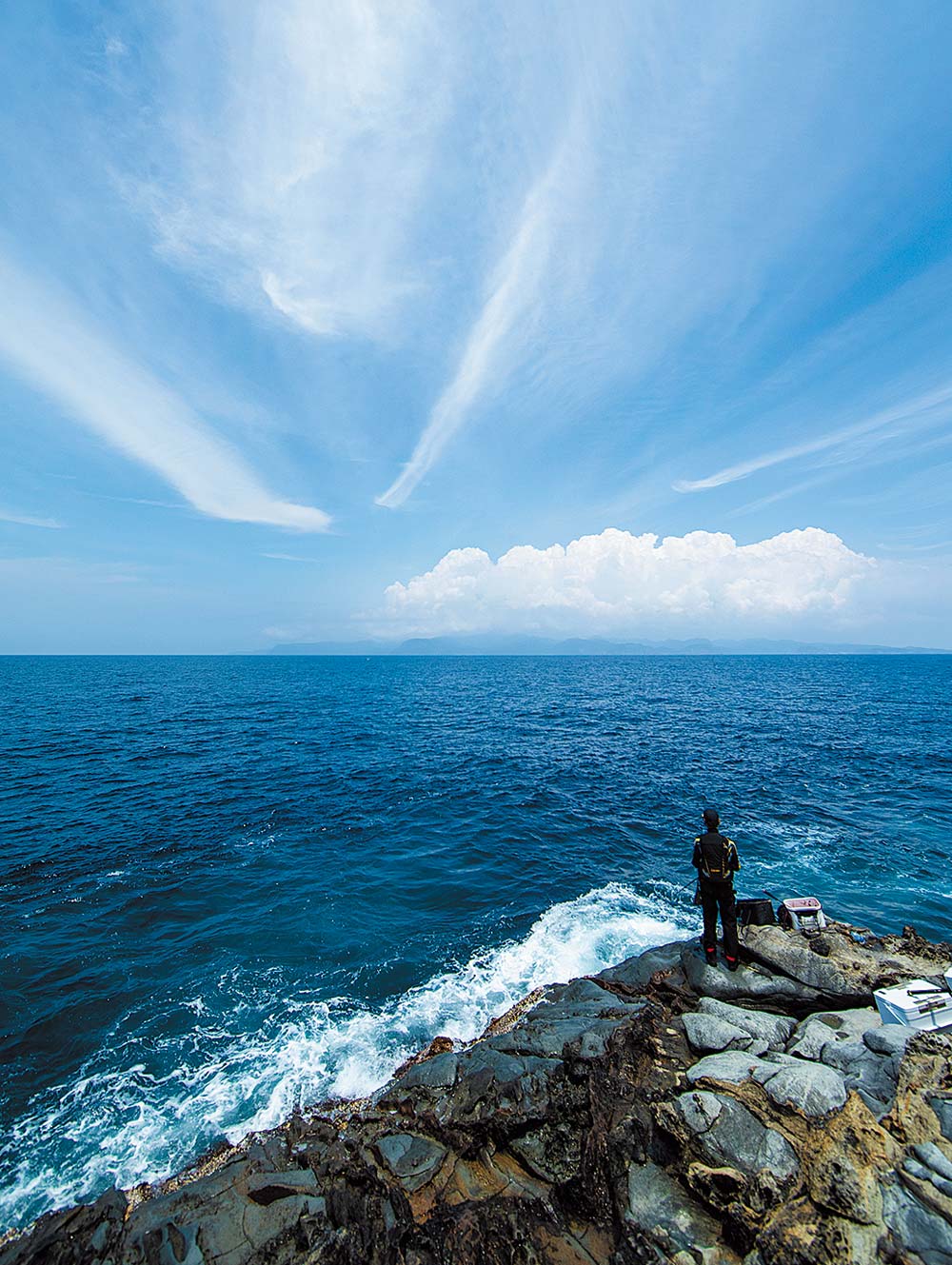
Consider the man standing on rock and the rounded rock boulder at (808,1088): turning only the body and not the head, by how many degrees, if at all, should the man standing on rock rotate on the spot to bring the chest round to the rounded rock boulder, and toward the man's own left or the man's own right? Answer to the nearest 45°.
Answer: approximately 180°

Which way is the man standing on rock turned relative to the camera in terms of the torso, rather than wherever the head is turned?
away from the camera

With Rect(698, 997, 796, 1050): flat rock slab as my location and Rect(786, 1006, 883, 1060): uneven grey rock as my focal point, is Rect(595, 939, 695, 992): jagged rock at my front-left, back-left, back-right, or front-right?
back-left

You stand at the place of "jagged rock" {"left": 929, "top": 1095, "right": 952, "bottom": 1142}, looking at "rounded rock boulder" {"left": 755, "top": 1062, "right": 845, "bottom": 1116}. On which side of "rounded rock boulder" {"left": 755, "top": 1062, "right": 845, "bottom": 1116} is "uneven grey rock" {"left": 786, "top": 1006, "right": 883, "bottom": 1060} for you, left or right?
right

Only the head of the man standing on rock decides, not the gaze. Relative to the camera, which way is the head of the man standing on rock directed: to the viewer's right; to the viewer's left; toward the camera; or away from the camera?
away from the camera

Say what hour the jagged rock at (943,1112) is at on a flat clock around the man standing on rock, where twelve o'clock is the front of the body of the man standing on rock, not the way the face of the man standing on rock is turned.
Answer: The jagged rock is roughly at 5 o'clock from the man standing on rock.

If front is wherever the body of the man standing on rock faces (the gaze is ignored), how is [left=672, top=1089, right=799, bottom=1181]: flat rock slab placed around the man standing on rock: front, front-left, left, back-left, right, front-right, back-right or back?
back

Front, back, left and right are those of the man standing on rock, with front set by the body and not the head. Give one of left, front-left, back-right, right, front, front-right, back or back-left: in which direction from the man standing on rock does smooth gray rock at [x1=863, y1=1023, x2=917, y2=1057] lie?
back-right

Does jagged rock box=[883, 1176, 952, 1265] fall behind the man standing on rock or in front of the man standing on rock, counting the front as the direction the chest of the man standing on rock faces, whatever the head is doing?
behind

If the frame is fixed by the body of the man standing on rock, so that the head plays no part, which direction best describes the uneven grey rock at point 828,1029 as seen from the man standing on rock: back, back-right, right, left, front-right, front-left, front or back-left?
back-right

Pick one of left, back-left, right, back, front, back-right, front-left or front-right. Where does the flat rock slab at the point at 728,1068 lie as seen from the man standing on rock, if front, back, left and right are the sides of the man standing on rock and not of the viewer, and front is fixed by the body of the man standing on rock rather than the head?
back
